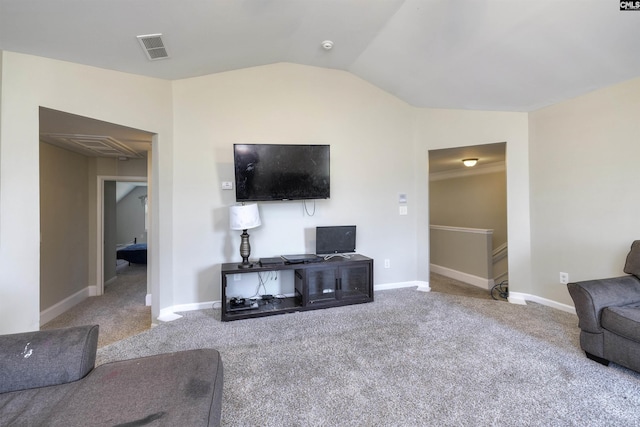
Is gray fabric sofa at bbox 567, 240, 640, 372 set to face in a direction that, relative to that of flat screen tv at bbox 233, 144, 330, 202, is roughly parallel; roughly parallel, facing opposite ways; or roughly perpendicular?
roughly perpendicular

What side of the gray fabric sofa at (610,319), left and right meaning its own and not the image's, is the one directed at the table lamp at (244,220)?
front

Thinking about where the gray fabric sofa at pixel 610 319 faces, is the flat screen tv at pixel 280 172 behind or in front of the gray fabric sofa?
in front

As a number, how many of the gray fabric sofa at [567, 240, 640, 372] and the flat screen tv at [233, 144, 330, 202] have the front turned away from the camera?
0

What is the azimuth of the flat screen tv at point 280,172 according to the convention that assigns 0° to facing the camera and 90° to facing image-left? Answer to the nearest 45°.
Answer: approximately 0°
